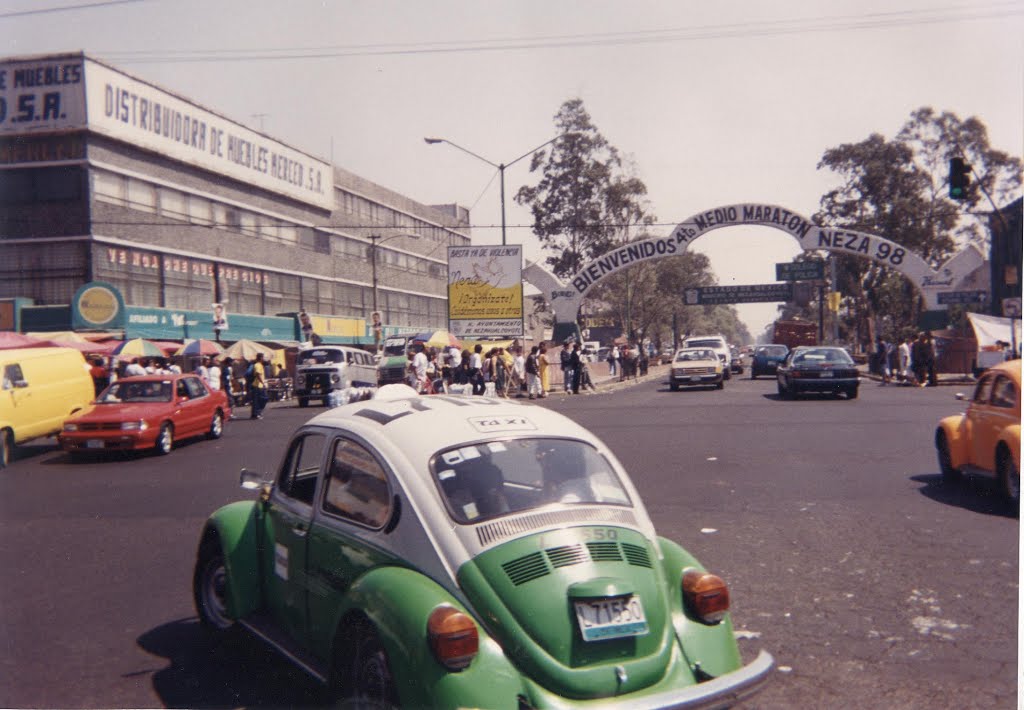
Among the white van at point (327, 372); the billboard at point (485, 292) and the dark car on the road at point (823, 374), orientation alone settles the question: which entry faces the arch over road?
the dark car on the road

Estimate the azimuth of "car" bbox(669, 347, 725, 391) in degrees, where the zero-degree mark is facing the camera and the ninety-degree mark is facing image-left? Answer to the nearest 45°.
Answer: approximately 0°

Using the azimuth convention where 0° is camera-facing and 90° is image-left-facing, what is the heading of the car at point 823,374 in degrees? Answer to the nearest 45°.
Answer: approximately 180°

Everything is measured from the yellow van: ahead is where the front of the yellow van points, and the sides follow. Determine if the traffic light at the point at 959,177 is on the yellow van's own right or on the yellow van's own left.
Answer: on the yellow van's own left

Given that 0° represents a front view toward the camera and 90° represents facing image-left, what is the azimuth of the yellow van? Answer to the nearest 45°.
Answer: approximately 45°

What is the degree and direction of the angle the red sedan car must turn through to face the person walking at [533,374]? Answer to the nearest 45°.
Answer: approximately 180°

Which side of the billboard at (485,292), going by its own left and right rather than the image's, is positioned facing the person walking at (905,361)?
left

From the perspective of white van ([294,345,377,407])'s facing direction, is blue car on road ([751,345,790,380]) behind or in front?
behind

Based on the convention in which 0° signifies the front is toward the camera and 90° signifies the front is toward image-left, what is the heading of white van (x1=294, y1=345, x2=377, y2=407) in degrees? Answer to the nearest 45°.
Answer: approximately 45°

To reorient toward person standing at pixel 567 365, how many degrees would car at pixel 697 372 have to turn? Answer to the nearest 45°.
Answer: approximately 90° to its right

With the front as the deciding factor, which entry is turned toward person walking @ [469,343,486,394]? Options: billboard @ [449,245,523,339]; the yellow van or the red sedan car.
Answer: the billboard

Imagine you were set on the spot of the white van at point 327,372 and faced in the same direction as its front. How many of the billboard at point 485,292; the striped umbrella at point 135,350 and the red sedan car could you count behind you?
1
